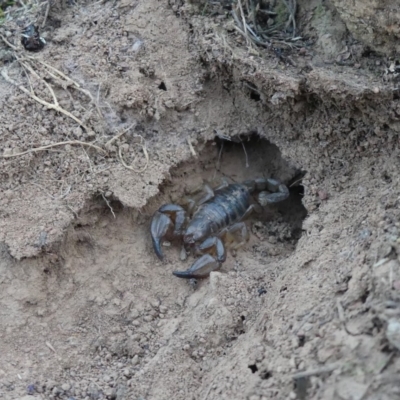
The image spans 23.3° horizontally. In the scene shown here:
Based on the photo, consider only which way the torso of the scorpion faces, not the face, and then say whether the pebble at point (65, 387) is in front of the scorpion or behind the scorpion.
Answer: in front

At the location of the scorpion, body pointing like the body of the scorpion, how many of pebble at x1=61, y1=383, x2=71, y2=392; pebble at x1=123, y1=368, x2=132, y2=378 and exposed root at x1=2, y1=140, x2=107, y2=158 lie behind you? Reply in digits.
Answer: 0

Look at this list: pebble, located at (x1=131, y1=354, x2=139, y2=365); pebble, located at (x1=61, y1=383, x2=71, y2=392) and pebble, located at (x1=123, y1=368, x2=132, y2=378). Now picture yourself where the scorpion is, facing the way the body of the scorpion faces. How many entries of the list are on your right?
0

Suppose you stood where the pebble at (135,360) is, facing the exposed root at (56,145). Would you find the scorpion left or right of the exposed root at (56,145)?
right

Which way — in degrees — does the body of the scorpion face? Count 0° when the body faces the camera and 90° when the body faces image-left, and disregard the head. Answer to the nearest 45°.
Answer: approximately 45°

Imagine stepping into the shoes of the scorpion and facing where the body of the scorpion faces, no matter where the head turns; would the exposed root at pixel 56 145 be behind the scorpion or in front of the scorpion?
in front

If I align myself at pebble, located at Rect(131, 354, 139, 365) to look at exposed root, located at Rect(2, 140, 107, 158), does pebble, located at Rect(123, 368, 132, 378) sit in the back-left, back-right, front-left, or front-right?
back-left

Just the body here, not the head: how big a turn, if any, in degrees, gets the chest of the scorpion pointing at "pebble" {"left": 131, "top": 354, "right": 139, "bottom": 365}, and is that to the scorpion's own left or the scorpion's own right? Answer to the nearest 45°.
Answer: approximately 45° to the scorpion's own left

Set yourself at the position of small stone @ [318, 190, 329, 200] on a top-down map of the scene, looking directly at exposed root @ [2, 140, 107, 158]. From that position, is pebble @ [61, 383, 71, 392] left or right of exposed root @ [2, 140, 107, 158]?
left
